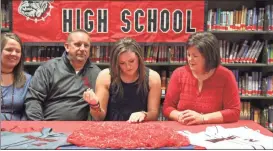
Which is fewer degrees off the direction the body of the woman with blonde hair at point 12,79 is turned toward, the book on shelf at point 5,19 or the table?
the table

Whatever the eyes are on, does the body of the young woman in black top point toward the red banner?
no

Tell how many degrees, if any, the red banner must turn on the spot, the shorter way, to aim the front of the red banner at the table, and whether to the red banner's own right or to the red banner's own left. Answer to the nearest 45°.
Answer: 0° — it already faces it

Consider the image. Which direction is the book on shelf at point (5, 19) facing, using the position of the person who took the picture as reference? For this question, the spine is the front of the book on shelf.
facing the viewer

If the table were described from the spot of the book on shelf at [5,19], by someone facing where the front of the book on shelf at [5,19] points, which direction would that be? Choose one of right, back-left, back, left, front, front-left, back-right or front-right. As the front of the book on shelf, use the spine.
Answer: front

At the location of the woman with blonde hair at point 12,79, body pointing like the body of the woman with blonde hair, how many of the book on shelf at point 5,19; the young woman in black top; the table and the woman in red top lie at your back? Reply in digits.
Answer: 1

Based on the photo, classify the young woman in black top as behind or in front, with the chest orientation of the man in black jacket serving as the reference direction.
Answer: in front

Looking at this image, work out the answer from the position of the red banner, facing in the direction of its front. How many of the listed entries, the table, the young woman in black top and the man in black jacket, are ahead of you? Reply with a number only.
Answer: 3

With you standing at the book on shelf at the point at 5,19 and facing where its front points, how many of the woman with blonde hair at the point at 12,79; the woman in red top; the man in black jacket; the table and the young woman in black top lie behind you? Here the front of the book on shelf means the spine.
0

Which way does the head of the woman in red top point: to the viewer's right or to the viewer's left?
to the viewer's left

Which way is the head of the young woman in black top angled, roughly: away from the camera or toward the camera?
toward the camera

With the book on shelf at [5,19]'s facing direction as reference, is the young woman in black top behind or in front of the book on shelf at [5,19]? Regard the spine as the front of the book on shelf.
in front

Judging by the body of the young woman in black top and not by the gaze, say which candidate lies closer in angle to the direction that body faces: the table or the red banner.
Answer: the table

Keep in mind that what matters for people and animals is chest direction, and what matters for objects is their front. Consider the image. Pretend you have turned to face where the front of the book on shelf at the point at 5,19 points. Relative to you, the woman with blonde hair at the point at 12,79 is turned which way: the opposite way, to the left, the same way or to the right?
the same way

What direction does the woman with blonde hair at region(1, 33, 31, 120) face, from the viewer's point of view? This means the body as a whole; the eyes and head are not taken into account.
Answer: toward the camera

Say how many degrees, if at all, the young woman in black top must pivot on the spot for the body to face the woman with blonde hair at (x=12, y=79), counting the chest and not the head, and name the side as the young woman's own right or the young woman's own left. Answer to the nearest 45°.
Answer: approximately 90° to the young woman's own right

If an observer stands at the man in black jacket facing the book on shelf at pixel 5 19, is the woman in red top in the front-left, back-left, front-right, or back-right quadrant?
back-right
